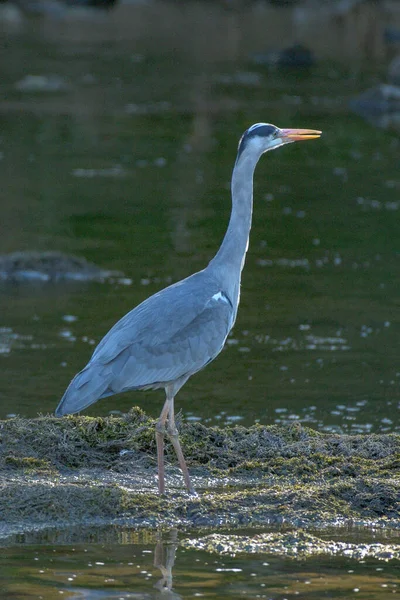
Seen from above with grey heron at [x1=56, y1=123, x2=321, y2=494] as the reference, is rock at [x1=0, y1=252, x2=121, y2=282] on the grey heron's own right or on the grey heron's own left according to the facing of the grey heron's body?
on the grey heron's own left

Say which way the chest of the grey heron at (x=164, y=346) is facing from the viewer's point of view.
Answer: to the viewer's right
